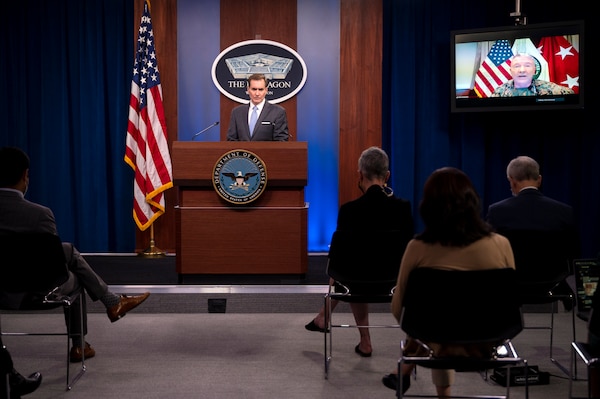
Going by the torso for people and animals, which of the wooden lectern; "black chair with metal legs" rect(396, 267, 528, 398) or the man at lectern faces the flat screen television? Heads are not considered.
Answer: the black chair with metal legs

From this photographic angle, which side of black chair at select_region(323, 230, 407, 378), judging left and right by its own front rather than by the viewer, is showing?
back

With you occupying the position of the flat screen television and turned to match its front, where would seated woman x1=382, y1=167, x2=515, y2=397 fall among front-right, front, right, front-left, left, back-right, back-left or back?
front-left

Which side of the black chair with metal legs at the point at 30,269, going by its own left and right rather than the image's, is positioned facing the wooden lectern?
front

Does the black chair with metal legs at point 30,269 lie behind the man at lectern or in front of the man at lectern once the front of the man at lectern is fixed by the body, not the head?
in front

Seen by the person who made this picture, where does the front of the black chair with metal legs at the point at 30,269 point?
facing away from the viewer and to the right of the viewer

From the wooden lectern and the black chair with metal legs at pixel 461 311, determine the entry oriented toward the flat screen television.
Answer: the black chair with metal legs

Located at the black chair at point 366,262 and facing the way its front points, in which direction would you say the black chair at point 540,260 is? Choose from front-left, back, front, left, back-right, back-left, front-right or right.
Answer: right

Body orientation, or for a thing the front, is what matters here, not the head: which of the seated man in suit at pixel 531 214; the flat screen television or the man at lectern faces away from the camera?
the seated man in suit

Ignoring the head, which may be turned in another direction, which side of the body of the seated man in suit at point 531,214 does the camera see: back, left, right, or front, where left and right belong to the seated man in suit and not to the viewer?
back

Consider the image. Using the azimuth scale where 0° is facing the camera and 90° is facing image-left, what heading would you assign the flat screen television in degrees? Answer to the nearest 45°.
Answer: approximately 45°

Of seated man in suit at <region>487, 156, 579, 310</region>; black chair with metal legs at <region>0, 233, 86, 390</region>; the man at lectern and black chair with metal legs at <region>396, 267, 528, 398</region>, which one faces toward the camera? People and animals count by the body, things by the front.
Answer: the man at lectern

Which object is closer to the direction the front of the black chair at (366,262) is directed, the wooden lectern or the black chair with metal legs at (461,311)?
the wooden lectern

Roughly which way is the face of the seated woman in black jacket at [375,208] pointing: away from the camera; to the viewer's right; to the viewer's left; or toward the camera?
away from the camera
